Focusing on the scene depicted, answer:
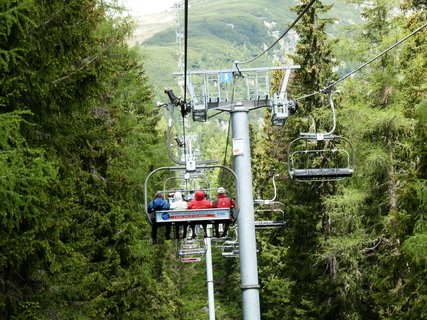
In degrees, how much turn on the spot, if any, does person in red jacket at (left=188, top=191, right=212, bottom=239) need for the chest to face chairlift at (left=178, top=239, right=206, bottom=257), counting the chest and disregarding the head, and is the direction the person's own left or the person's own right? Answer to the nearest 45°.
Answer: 0° — they already face it

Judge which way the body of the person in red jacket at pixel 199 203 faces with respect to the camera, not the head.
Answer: away from the camera

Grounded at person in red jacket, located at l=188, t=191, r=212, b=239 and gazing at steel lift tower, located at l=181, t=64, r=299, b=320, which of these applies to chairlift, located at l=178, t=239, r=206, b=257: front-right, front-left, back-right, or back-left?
front-left

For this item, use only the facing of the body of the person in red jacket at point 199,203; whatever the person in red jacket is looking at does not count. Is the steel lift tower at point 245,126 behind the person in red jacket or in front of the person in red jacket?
in front

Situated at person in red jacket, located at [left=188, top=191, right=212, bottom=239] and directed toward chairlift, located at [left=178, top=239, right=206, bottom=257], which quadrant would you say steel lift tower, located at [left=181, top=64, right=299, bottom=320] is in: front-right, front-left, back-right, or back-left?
front-right
